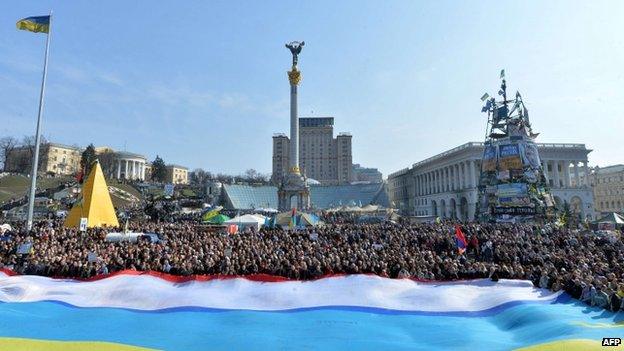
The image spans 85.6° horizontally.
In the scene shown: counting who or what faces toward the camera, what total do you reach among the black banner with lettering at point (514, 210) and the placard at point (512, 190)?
2

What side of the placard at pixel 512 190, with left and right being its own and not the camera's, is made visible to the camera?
front

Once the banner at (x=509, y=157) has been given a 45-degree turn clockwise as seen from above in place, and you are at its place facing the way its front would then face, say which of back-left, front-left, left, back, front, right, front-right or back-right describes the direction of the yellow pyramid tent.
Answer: front

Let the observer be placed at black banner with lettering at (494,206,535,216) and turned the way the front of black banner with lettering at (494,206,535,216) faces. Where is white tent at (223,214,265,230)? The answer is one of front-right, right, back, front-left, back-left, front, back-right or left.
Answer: front-right

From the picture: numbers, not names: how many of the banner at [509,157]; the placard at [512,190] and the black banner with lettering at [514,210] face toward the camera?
3

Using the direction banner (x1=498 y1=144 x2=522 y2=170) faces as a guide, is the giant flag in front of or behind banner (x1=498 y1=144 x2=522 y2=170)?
in front

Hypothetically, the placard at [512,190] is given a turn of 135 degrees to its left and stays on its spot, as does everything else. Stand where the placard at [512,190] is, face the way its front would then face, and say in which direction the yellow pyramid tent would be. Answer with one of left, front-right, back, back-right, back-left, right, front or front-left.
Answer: back

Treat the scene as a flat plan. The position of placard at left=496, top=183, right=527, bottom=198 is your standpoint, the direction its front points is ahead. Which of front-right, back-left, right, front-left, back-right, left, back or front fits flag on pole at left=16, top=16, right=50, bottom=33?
front-right

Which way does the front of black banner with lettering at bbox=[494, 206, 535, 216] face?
toward the camera

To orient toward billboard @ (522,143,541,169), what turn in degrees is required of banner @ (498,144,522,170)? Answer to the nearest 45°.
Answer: approximately 135° to its left

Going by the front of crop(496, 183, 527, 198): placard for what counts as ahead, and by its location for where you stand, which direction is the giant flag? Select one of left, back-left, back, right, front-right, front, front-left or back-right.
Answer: front

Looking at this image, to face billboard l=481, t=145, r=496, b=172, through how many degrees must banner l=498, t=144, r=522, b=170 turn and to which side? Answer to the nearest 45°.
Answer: approximately 135° to its right
